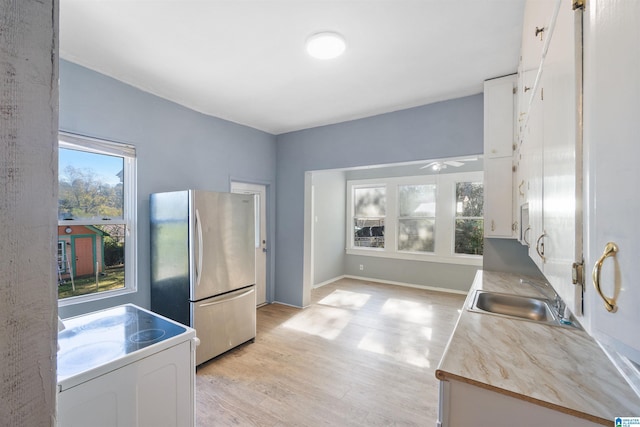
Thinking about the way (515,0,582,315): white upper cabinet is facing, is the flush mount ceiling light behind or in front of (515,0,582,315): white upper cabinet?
in front

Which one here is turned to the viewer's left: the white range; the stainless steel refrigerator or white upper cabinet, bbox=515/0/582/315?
the white upper cabinet

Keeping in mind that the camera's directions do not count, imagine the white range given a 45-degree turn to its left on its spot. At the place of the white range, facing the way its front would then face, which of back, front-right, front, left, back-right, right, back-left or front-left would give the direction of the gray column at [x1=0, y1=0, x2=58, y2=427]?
back

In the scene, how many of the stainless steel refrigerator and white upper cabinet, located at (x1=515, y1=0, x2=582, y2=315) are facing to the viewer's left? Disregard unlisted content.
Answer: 1

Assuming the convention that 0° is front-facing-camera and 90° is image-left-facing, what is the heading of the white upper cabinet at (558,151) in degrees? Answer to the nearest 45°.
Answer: approximately 90°

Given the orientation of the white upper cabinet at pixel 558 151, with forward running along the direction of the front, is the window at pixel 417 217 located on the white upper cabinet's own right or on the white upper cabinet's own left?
on the white upper cabinet's own right

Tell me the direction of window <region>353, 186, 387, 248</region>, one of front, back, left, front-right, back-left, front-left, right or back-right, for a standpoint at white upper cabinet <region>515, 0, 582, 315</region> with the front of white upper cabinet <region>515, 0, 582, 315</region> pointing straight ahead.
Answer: front-right

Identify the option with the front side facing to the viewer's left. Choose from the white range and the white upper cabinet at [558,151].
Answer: the white upper cabinet

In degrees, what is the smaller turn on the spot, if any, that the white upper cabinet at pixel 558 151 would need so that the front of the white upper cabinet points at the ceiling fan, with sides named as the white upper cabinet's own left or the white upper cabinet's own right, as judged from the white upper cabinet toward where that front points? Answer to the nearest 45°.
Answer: approximately 90° to the white upper cabinet's own right

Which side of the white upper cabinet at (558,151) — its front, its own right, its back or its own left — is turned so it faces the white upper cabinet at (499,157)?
right

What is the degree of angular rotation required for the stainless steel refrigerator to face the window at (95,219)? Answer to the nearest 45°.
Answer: approximately 135° to its right

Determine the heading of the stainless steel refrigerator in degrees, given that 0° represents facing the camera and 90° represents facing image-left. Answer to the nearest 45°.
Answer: approximately 315°

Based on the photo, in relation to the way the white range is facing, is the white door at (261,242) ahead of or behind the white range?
ahead
